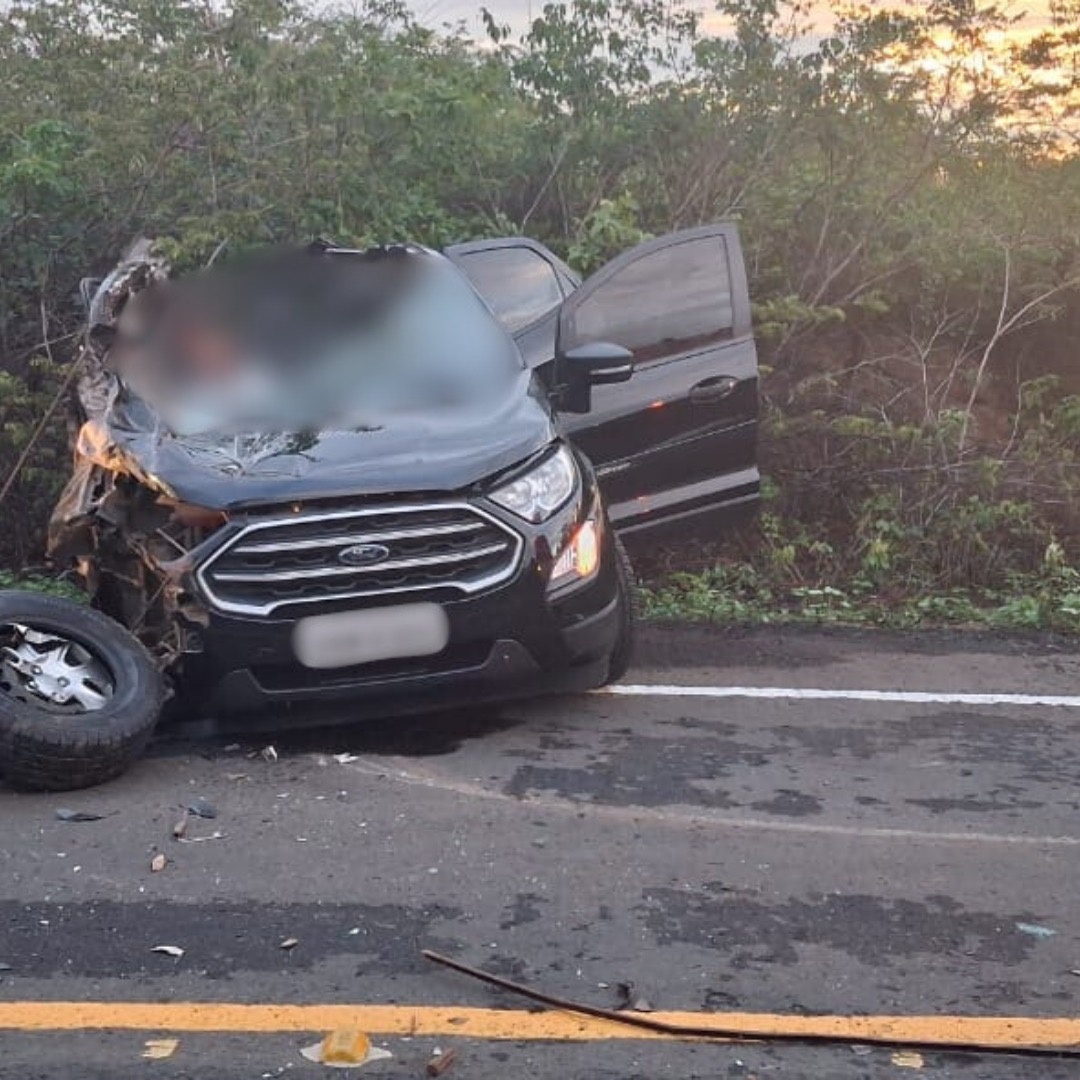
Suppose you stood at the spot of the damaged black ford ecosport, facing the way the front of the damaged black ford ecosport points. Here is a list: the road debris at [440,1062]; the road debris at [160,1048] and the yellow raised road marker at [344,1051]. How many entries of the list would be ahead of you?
3

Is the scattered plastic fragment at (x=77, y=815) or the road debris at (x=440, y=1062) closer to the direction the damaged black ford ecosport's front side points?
the road debris

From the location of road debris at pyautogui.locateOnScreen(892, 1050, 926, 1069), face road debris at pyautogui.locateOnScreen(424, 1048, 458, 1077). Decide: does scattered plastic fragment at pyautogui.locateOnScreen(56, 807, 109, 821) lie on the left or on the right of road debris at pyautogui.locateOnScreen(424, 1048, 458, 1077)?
right

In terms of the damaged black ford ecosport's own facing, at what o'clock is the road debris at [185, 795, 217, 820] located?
The road debris is roughly at 1 o'clock from the damaged black ford ecosport.

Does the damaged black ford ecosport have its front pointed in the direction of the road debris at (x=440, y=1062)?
yes

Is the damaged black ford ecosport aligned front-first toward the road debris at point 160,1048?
yes

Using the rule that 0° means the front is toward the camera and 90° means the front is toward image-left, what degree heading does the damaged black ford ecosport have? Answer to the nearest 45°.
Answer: approximately 0°

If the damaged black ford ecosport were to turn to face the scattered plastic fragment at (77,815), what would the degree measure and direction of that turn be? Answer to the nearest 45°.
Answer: approximately 45° to its right

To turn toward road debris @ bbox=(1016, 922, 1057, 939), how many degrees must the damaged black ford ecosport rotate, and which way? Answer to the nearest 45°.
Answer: approximately 45° to its left
